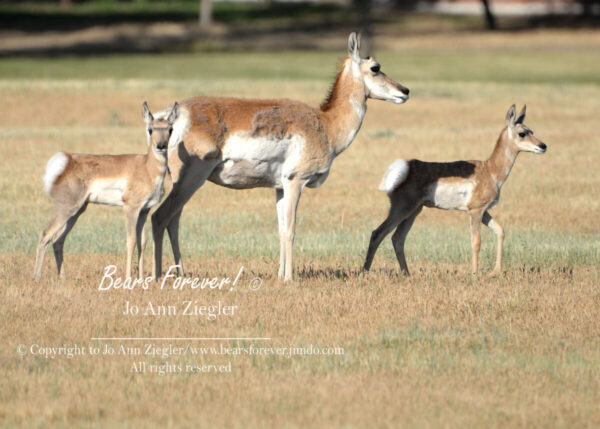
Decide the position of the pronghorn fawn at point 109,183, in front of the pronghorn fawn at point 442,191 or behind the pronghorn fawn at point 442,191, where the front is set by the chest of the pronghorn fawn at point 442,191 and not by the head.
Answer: behind

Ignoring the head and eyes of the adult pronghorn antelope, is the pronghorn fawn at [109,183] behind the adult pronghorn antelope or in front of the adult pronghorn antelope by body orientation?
behind

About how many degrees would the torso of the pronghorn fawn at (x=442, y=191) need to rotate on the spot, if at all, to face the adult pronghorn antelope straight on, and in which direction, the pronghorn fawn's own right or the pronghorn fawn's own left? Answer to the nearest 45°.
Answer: approximately 135° to the pronghorn fawn's own right

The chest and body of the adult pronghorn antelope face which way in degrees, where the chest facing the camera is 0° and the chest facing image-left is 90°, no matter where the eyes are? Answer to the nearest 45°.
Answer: approximately 270°

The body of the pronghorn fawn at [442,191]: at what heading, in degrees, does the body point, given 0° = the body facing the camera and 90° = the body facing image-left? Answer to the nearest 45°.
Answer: approximately 270°

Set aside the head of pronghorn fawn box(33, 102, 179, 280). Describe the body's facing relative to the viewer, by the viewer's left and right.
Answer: facing to the right of the viewer
